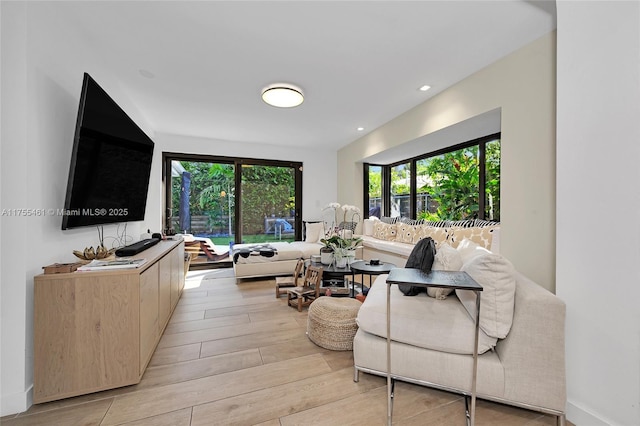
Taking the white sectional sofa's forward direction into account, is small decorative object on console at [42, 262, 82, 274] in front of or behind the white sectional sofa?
in front

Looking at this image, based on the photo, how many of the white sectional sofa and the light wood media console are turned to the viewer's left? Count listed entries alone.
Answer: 1

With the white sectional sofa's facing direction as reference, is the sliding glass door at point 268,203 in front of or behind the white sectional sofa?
in front

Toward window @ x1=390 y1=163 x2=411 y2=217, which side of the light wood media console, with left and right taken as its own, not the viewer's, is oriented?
front

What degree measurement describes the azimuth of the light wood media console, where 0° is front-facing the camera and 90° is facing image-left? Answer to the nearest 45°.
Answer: approximately 270°

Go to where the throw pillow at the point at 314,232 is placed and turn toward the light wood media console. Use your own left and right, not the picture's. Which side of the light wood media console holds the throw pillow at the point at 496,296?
left

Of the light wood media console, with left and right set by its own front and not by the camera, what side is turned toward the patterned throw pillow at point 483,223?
front

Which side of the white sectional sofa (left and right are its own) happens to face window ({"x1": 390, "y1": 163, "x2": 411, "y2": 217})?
right

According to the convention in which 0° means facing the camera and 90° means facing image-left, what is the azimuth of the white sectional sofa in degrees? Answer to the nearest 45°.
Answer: approximately 90°
